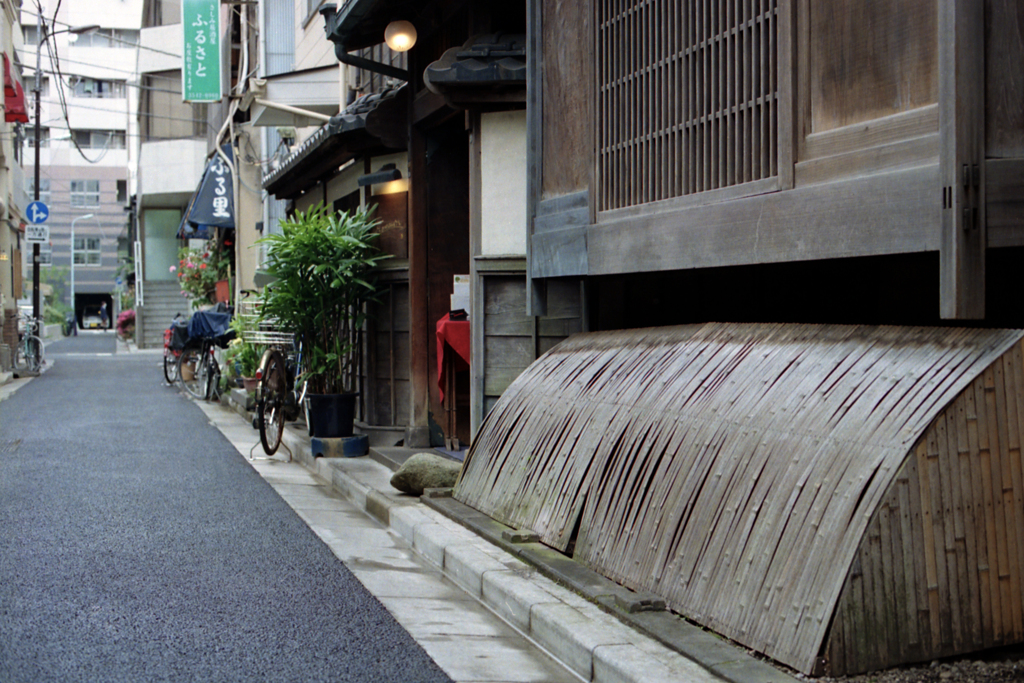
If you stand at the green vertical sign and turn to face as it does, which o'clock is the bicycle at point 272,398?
The bicycle is roughly at 12 o'clock from the green vertical sign.

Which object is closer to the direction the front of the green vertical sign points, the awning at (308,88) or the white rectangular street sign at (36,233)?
the awning

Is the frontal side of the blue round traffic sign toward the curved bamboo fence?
yes

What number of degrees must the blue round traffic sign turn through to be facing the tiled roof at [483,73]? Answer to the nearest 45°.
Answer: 0° — it already faces it

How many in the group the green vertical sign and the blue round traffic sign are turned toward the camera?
2

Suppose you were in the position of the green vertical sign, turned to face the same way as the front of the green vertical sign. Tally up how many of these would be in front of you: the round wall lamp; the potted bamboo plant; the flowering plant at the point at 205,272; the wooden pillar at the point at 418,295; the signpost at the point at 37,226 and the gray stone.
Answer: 4

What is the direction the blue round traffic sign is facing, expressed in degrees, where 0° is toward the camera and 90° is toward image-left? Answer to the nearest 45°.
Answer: approximately 0°

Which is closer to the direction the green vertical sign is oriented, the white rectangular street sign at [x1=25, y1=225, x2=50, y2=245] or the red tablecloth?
the red tablecloth
